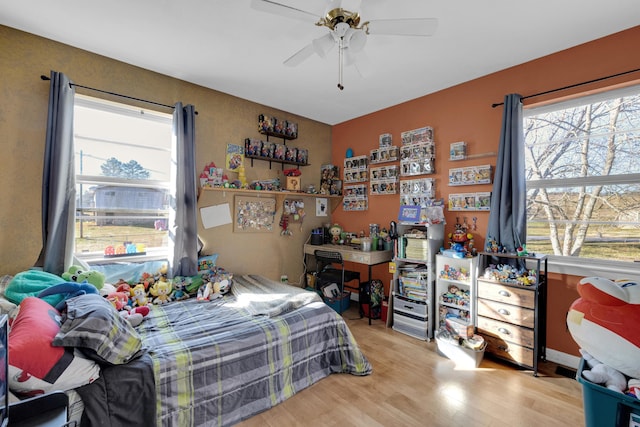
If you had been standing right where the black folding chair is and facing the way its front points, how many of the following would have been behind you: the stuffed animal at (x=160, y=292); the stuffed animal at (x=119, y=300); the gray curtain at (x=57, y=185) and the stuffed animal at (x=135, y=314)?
4

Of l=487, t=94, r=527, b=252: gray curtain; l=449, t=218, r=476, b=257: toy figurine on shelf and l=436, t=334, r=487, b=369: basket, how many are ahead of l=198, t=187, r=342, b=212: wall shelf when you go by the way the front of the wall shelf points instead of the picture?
3

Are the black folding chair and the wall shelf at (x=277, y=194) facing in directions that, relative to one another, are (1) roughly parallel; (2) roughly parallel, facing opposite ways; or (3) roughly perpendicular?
roughly perpendicular

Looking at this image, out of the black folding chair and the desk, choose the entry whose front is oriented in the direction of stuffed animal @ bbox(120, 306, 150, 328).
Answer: the desk

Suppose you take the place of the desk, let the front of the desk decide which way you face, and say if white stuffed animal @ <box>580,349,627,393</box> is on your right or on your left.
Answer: on your left

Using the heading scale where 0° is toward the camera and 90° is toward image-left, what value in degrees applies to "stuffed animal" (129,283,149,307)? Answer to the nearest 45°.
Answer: approximately 315°

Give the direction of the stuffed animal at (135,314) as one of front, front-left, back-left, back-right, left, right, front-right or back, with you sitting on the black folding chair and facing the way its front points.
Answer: back

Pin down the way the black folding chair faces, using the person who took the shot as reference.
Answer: facing away from the viewer and to the right of the viewer
